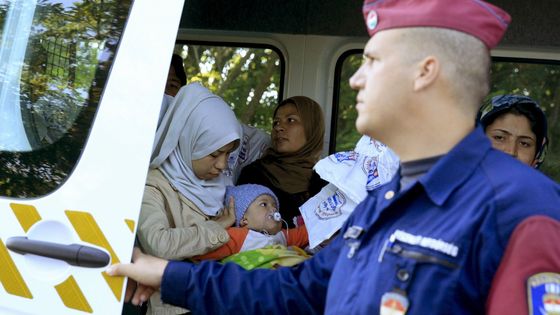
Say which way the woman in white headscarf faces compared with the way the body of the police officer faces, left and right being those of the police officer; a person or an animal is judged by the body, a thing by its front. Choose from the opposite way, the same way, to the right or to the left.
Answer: to the left

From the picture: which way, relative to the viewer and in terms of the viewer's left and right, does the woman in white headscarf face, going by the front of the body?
facing the viewer and to the right of the viewer

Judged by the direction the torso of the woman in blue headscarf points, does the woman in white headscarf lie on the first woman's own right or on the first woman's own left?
on the first woman's own right

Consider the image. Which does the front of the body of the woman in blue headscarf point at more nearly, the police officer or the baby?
the police officer

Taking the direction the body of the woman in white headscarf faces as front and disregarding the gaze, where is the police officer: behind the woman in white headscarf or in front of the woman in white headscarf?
in front

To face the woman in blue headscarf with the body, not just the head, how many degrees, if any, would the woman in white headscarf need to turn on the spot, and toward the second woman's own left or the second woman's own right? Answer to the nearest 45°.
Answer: approximately 45° to the second woman's own left

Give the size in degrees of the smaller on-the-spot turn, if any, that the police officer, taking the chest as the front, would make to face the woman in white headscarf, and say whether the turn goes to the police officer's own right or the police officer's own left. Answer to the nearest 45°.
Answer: approximately 90° to the police officer's own right

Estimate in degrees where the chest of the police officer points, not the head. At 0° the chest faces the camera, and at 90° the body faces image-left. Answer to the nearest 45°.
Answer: approximately 45°
